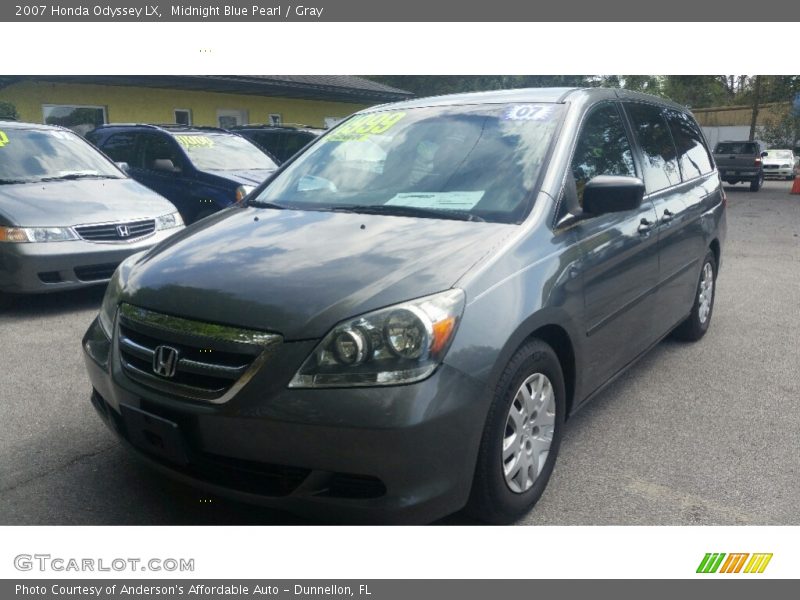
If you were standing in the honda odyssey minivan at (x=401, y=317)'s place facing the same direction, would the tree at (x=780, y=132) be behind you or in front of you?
behind

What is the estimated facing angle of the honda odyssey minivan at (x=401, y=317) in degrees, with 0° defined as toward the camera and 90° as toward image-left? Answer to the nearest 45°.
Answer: approximately 45°

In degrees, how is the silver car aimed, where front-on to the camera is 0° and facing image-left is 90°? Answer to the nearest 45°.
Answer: approximately 315°

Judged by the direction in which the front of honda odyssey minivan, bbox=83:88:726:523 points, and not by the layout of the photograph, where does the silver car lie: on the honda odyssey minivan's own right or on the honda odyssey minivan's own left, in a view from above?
on the honda odyssey minivan's own right
